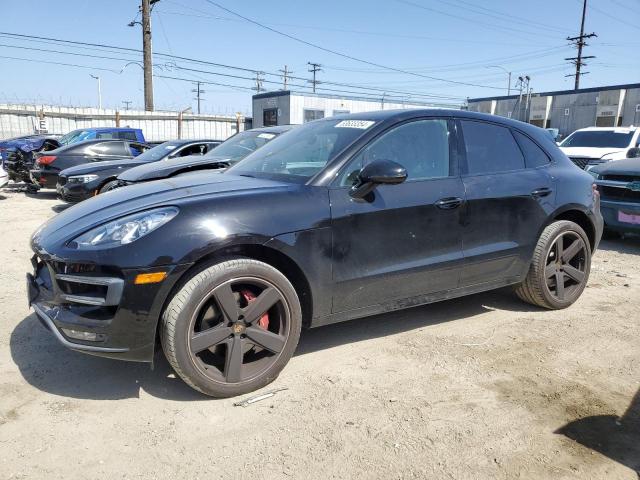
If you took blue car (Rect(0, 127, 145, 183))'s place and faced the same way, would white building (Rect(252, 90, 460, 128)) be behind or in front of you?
behind

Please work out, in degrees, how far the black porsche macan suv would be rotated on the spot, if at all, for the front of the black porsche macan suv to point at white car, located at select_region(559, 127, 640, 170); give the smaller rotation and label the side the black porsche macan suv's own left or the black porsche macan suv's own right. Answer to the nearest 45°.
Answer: approximately 180°

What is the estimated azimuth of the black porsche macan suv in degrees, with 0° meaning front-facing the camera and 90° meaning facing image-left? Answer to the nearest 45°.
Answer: approximately 45°

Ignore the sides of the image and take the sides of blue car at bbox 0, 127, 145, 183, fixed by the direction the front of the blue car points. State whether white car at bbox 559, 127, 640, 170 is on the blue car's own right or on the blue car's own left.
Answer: on the blue car's own left

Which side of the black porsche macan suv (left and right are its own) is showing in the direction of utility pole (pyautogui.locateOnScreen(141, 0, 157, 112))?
right

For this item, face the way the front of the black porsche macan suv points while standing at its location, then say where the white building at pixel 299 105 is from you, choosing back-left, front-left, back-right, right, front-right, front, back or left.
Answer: back-right

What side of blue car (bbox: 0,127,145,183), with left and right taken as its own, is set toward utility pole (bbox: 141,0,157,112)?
back

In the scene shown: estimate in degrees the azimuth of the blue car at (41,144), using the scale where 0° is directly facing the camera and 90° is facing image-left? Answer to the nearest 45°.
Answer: approximately 45°
